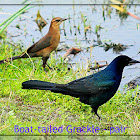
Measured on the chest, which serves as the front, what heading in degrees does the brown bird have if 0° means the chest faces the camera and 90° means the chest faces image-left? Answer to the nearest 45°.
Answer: approximately 270°

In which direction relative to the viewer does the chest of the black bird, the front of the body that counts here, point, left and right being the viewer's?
facing to the right of the viewer

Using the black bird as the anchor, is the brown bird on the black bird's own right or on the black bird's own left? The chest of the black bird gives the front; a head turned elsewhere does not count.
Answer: on the black bird's own left

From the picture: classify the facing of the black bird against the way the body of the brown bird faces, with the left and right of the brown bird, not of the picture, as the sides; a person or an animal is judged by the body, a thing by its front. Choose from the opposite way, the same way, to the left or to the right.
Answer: the same way

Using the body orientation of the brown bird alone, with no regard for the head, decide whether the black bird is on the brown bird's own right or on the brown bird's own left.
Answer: on the brown bird's own right

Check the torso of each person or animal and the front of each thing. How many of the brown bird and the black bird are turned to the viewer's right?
2
